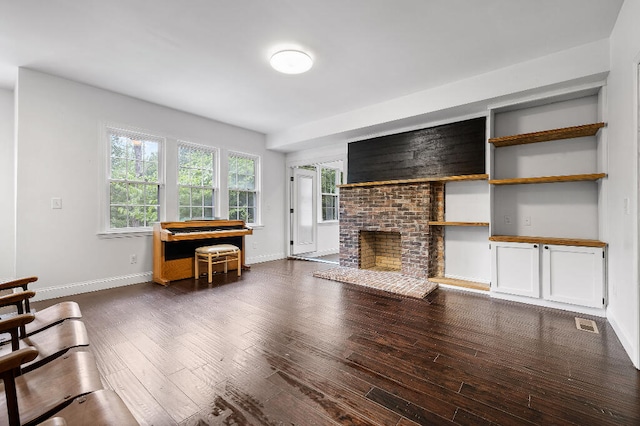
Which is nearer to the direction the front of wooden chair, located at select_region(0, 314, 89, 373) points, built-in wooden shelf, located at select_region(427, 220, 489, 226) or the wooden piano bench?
the built-in wooden shelf

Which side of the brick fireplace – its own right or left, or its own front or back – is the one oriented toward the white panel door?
right

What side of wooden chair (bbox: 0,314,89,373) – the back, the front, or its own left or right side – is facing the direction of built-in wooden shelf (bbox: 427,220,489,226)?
front

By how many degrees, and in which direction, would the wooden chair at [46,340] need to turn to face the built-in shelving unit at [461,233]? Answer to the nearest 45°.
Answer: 0° — it already faces it

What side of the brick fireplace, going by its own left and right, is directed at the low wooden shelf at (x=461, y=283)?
left

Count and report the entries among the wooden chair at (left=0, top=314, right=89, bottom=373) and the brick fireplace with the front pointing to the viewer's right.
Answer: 1

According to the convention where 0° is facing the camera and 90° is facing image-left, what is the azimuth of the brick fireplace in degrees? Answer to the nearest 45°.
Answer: approximately 45°

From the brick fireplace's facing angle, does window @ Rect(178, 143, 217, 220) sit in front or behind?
in front

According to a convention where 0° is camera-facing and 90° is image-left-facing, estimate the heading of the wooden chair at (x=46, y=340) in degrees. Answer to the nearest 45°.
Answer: approximately 270°

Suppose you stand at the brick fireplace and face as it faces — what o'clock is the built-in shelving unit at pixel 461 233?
The built-in shelving unit is roughly at 8 o'clock from the brick fireplace.

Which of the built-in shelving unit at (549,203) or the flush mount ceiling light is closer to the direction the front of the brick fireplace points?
the flush mount ceiling light

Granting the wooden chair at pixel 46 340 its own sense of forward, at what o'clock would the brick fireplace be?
The brick fireplace is roughly at 12 o'clock from the wooden chair.

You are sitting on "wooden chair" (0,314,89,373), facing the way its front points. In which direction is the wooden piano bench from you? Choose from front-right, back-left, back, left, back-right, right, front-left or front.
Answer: front-left
